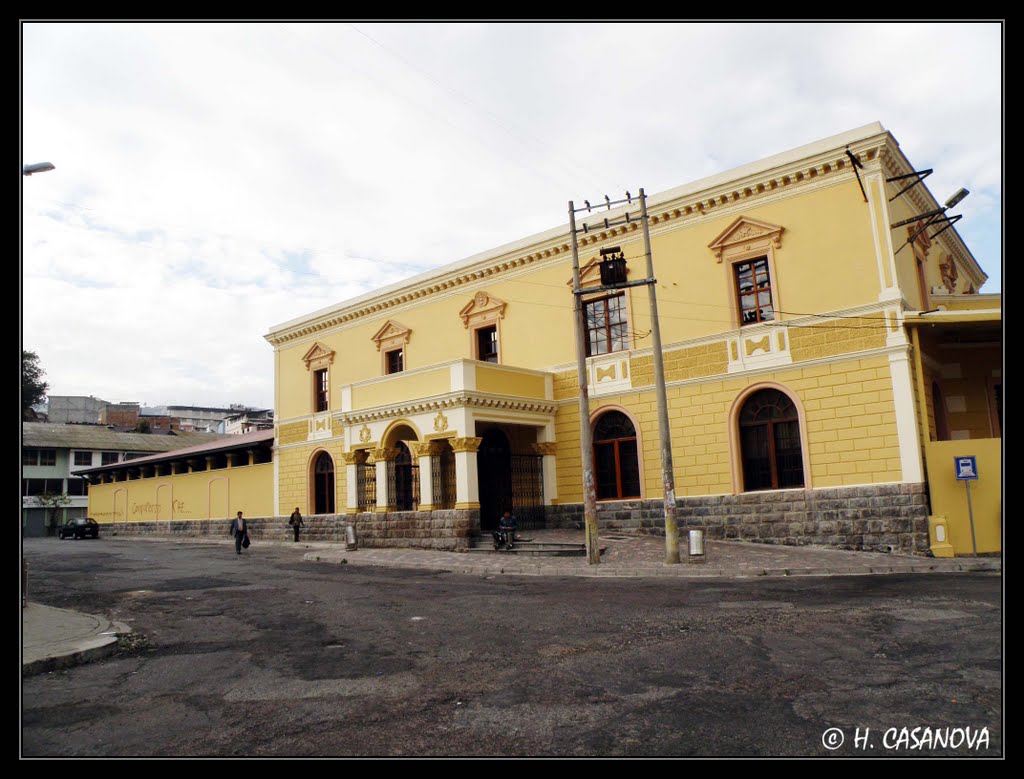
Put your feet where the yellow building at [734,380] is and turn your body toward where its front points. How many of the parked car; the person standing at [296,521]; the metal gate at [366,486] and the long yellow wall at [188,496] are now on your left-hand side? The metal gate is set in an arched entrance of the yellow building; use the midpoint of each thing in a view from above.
0

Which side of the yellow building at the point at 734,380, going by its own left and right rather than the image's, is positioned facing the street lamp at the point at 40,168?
front

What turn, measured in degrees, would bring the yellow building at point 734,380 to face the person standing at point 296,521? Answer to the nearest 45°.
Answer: approximately 90° to its right

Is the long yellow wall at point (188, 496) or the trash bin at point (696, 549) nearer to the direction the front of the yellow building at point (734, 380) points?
the trash bin

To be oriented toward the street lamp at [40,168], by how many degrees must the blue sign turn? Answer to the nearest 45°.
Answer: approximately 45° to its right

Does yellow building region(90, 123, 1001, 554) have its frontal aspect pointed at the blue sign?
no

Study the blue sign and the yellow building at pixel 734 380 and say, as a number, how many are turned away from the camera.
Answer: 0

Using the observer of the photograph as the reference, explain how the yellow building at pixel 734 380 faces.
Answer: facing the viewer and to the left of the viewer

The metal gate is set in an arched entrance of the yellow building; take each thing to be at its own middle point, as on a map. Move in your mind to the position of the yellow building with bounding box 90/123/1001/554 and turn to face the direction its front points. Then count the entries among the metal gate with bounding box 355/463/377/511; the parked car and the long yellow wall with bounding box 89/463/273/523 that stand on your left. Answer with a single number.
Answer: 0

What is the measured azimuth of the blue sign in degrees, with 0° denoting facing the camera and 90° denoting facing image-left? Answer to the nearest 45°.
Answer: approximately 0°

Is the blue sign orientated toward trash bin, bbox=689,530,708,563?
no

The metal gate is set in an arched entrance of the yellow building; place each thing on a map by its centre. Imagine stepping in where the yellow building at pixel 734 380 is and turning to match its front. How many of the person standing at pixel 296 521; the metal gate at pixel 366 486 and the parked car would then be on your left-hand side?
0

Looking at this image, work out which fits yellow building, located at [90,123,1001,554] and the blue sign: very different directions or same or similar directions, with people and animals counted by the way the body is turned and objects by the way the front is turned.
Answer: same or similar directions

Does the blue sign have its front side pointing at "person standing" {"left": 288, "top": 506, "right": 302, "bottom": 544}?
no

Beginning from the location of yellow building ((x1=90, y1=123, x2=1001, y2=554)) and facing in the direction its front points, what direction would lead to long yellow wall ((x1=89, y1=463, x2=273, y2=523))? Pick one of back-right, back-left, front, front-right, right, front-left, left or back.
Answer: right
